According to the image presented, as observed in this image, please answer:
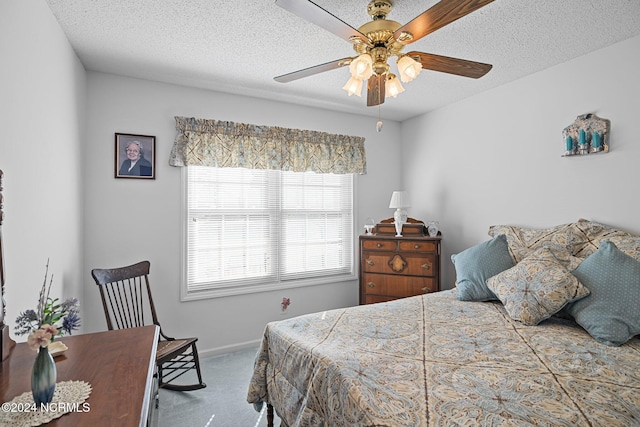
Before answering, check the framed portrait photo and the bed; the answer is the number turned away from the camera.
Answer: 0

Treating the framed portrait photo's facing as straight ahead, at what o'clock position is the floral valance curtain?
The floral valance curtain is roughly at 9 o'clock from the framed portrait photo.

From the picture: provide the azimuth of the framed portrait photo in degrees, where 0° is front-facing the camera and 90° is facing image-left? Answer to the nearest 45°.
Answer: approximately 0°

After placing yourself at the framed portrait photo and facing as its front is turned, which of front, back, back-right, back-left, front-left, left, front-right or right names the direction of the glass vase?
front

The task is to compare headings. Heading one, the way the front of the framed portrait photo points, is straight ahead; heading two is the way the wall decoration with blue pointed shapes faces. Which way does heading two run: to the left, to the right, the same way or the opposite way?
to the right

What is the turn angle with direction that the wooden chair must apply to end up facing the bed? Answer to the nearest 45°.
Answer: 0° — it already faces it

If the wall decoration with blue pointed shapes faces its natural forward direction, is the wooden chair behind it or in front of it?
in front

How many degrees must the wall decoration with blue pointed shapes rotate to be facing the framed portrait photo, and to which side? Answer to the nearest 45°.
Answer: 0° — it already faces it

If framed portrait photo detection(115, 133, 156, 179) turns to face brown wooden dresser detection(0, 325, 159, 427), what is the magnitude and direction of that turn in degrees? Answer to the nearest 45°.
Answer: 0° — it already faces it

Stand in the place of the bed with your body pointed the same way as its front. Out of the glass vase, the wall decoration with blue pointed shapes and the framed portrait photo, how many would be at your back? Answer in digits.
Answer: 1

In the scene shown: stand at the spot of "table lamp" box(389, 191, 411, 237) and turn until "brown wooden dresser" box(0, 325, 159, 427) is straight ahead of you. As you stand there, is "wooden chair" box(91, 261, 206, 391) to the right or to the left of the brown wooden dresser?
right

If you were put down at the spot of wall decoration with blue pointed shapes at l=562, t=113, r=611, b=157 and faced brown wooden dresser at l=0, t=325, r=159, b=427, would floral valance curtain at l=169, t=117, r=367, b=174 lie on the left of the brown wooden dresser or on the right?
right

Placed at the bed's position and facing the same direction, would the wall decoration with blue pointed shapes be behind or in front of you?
behind

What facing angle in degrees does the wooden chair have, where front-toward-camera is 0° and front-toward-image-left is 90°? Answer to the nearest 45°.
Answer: approximately 315°

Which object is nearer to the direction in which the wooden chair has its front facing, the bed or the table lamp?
the bed

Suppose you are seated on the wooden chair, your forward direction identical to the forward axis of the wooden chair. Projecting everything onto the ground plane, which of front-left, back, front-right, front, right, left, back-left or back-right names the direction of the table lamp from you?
front-left
